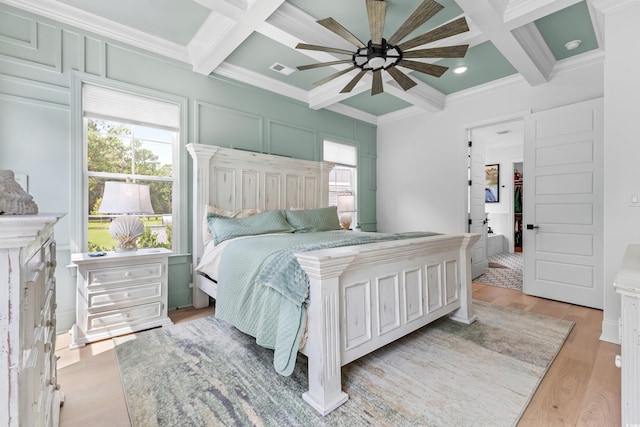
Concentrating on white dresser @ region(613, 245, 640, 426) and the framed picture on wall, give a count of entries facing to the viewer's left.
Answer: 1

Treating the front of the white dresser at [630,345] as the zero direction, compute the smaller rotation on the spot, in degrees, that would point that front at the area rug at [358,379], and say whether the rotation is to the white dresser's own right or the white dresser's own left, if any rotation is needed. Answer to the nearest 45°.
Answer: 0° — it already faces it

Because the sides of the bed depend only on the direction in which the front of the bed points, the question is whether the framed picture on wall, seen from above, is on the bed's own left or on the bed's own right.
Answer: on the bed's own left

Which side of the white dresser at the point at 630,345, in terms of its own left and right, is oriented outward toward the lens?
left

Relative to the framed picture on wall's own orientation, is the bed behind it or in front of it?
in front

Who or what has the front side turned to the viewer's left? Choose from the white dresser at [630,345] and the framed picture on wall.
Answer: the white dresser

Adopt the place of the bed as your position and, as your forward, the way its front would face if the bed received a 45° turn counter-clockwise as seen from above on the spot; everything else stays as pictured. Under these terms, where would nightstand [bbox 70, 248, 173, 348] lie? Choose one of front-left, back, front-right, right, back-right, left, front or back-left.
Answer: back

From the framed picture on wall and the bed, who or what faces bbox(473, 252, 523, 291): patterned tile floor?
the framed picture on wall

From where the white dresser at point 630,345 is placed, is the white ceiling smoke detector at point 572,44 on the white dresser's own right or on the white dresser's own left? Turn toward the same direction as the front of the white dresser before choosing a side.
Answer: on the white dresser's own right

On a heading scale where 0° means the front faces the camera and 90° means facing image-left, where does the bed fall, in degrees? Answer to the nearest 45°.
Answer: approximately 315°

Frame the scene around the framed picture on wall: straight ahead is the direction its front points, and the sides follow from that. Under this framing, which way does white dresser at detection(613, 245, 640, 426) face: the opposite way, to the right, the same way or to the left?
to the right

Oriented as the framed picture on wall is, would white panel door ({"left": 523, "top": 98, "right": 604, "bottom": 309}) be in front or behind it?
in front
